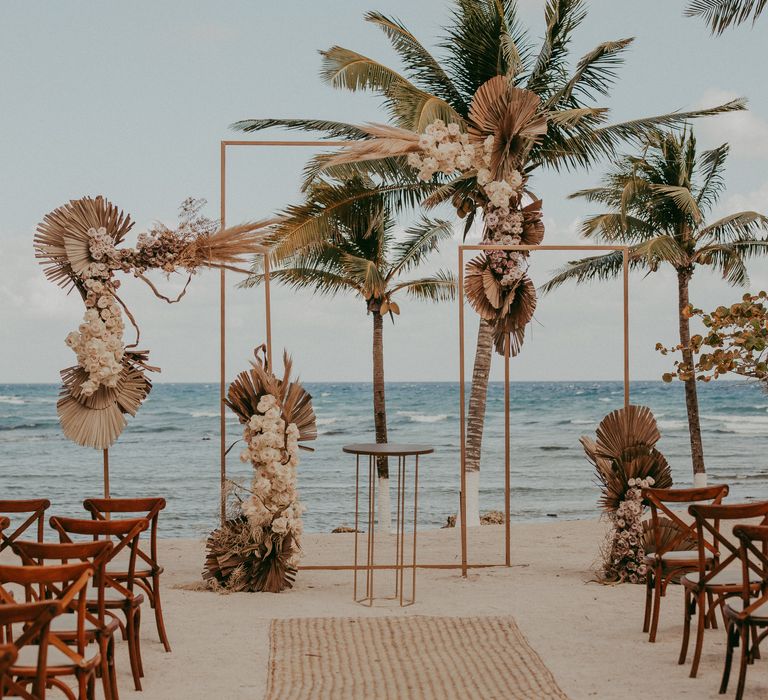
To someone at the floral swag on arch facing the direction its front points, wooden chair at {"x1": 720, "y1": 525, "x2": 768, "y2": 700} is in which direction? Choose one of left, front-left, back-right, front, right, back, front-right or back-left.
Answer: front-left

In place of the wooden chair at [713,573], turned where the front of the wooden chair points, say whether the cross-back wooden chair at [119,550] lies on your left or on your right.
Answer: on your left

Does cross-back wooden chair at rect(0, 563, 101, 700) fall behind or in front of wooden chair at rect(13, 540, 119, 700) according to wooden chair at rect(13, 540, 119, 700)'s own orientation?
behind

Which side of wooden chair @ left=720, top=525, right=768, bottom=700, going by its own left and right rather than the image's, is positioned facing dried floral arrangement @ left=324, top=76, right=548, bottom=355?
front

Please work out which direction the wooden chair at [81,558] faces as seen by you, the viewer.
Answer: facing away from the viewer and to the right of the viewer

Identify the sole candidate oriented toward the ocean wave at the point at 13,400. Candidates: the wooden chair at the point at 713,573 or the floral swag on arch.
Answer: the wooden chair

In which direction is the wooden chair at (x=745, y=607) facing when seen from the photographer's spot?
facing away from the viewer and to the left of the viewer

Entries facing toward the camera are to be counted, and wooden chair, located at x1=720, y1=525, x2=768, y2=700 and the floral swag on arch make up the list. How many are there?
1

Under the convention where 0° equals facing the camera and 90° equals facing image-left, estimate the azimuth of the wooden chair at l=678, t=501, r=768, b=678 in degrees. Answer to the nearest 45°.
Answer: approximately 135°

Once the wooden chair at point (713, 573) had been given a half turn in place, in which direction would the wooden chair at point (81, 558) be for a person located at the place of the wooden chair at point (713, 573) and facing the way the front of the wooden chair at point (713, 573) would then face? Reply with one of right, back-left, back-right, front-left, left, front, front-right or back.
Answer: right

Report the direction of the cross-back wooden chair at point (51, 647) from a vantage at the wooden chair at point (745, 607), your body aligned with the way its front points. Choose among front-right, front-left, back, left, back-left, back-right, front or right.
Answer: left

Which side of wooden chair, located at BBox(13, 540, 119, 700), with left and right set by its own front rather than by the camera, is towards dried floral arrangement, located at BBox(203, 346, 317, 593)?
front

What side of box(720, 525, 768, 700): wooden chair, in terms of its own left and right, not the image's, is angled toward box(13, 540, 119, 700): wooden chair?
left

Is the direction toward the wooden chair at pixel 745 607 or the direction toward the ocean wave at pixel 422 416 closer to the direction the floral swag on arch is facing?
the wooden chair

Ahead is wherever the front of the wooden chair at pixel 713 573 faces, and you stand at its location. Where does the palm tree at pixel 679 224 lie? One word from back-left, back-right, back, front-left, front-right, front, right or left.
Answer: front-right
